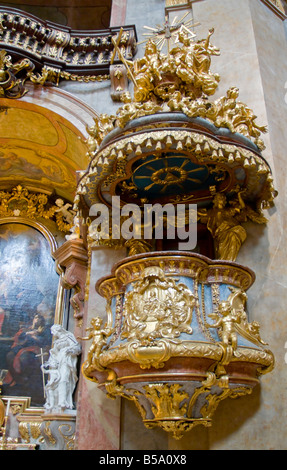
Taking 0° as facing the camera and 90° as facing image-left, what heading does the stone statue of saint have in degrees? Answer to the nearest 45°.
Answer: approximately 45°

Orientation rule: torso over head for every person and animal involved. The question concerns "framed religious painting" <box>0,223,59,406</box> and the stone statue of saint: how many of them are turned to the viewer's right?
0

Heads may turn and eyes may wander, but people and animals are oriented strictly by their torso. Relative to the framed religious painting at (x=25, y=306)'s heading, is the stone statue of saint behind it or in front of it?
in front

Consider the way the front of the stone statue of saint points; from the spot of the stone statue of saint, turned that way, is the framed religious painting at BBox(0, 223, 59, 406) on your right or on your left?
on your right

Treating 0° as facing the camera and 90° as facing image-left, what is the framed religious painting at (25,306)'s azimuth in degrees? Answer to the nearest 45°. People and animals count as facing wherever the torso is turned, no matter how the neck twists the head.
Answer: approximately 0°
